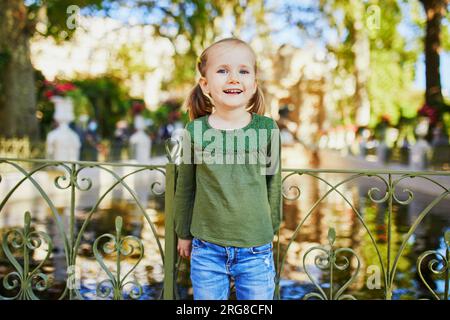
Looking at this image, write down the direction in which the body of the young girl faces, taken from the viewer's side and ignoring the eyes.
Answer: toward the camera

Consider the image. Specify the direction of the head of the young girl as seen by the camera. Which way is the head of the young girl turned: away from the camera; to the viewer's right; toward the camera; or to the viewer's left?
toward the camera

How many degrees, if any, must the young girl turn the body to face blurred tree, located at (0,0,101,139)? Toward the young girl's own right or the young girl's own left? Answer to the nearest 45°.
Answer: approximately 135° to the young girl's own right

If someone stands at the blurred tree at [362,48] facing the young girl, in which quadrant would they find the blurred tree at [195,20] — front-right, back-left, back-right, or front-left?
front-right

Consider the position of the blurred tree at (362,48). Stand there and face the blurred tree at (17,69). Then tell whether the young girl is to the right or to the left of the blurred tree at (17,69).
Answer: left

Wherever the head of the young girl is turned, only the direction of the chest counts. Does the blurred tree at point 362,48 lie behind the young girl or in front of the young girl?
behind

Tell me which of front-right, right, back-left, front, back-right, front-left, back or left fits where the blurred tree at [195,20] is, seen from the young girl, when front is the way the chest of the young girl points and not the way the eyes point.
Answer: back
